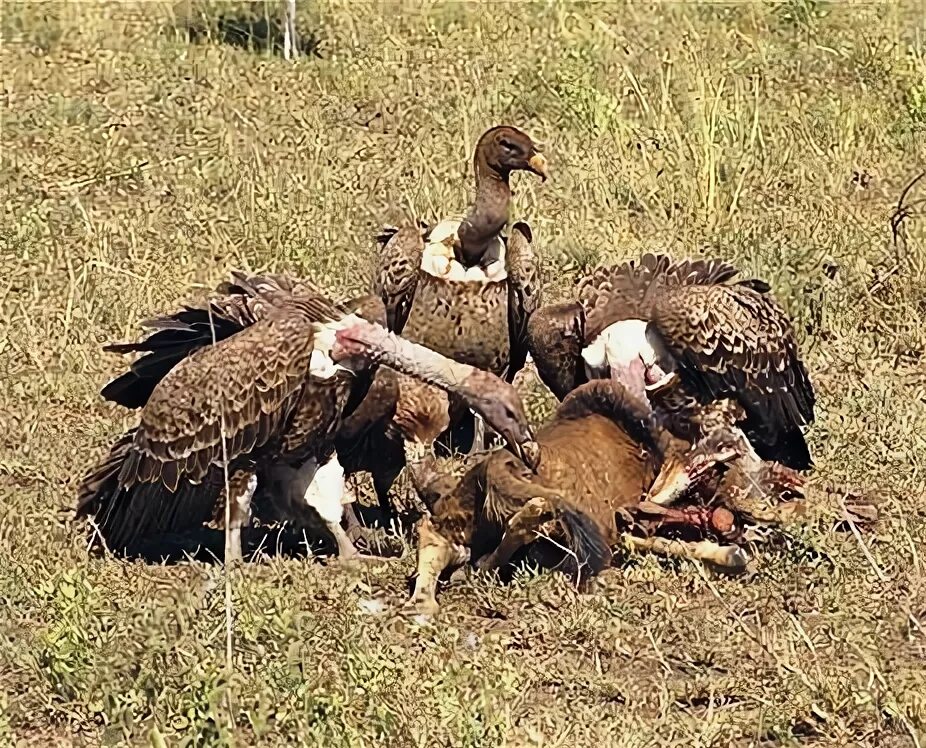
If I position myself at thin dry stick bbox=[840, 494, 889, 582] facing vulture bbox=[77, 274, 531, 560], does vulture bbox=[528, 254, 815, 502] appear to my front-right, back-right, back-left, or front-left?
front-right

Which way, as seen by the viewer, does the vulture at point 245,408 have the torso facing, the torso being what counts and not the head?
to the viewer's right

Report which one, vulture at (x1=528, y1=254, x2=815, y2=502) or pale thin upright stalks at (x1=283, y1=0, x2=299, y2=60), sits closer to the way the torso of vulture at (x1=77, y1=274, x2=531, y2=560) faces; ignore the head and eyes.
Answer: the vulture

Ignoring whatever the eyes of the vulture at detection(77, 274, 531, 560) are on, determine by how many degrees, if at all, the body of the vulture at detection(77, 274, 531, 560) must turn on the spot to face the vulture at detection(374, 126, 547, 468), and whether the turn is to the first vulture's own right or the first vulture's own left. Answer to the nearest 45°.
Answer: approximately 45° to the first vulture's own left

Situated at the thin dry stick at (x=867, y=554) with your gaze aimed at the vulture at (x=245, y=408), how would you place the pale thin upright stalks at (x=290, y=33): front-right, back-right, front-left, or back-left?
front-right

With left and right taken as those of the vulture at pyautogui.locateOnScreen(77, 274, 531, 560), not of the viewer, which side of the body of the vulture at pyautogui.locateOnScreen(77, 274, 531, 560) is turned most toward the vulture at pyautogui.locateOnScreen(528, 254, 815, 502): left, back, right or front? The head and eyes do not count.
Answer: front

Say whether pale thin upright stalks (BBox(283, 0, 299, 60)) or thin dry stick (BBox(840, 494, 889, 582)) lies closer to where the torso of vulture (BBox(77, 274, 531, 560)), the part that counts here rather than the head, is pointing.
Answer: the thin dry stick

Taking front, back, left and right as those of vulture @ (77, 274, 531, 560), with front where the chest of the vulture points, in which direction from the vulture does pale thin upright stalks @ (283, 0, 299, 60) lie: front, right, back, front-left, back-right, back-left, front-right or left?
left
